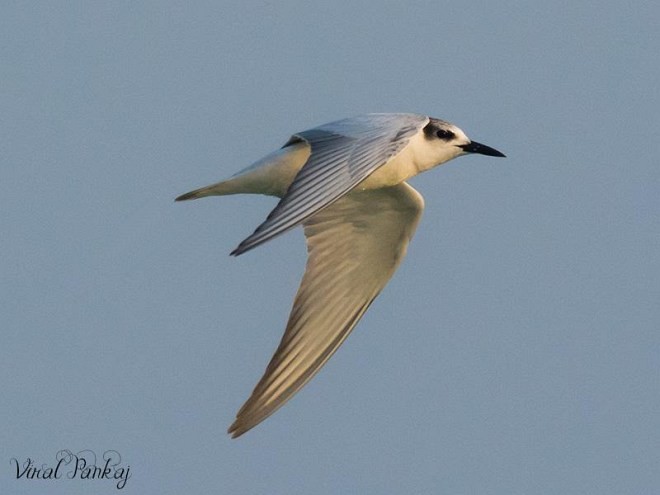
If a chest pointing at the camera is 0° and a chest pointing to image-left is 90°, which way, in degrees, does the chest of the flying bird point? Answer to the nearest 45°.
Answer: approximately 270°
